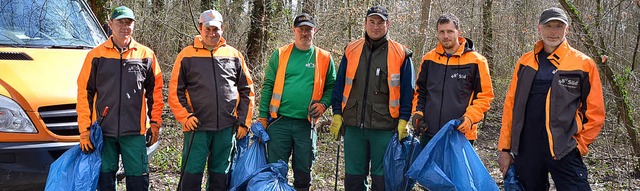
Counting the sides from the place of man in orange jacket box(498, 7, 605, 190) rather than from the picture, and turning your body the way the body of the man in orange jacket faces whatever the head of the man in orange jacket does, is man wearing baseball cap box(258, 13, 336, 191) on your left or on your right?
on your right

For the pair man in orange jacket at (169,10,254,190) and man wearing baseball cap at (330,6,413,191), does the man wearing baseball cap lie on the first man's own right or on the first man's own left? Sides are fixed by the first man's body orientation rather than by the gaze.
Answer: on the first man's own left

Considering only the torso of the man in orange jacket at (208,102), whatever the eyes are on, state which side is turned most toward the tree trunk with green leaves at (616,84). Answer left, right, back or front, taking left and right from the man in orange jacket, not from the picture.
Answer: left
